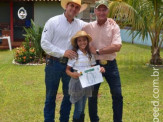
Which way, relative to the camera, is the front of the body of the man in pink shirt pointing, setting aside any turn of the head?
toward the camera

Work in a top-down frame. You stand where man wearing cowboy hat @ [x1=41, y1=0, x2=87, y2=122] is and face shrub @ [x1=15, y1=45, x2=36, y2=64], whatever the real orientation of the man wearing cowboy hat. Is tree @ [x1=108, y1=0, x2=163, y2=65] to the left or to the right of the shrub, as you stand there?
right

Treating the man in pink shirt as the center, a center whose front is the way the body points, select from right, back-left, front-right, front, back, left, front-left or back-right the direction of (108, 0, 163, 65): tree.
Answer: back

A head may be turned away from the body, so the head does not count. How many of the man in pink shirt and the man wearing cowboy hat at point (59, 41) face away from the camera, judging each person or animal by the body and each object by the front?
0

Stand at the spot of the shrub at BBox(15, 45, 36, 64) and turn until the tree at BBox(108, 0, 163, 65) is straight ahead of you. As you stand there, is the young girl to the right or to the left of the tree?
right

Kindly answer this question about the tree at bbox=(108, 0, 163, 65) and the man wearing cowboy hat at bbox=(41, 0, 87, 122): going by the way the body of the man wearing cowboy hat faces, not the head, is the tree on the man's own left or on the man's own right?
on the man's own left

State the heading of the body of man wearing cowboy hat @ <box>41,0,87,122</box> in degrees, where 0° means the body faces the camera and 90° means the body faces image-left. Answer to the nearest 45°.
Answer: approximately 315°
